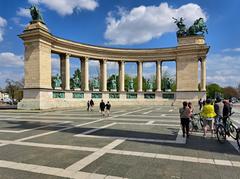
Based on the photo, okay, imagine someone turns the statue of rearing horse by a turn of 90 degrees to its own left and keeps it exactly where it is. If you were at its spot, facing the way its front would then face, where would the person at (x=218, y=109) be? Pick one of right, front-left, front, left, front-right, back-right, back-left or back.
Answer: back

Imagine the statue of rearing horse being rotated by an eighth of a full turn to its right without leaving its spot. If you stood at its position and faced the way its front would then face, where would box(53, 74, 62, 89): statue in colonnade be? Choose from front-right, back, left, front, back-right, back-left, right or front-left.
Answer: right

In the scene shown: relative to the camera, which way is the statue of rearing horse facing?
to the viewer's right

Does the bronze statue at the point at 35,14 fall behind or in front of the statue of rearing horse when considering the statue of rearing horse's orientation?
behind

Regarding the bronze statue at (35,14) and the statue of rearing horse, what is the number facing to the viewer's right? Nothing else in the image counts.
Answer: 1
